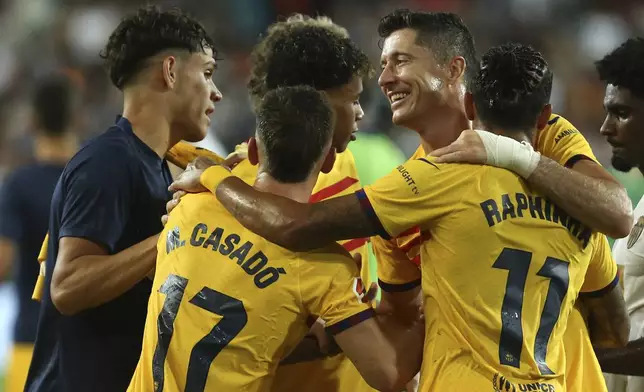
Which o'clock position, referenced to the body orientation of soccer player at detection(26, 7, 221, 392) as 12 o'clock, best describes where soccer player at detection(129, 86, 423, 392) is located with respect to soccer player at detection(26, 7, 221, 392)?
soccer player at detection(129, 86, 423, 392) is roughly at 2 o'clock from soccer player at detection(26, 7, 221, 392).

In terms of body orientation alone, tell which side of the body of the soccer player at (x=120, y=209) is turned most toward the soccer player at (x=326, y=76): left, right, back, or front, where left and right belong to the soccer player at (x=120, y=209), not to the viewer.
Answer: front

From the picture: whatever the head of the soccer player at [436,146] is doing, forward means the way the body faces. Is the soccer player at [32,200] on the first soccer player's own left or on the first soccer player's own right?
on the first soccer player's own right

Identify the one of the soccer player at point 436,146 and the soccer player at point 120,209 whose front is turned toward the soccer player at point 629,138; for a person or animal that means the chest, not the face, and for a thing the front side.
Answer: the soccer player at point 120,209

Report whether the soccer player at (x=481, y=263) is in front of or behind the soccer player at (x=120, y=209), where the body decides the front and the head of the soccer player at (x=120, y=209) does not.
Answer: in front

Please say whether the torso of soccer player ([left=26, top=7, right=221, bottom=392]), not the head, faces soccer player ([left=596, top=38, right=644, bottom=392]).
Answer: yes

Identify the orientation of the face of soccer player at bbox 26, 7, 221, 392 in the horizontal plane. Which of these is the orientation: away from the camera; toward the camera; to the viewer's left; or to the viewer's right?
to the viewer's right

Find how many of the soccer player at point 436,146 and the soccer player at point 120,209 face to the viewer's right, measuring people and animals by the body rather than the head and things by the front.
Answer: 1

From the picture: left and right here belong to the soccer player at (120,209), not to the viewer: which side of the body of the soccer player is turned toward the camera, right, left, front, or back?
right
